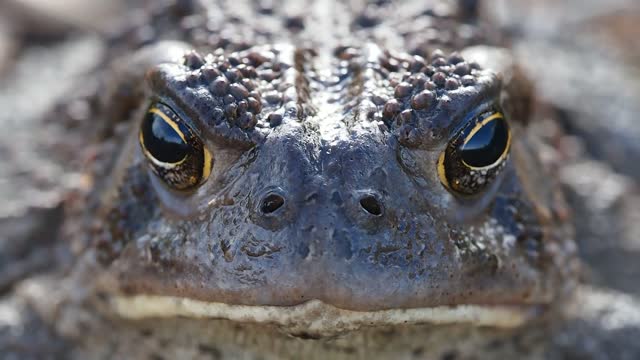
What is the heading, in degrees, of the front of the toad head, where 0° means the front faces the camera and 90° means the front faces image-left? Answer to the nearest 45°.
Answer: approximately 0°
